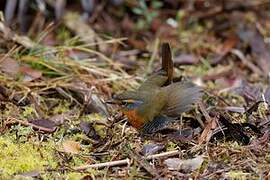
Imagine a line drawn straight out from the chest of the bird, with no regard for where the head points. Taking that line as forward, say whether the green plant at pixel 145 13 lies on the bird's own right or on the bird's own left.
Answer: on the bird's own right

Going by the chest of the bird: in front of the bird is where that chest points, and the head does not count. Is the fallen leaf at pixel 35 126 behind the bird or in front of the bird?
in front

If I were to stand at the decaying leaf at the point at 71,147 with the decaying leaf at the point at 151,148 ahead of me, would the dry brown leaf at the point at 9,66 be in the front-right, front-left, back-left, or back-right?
back-left

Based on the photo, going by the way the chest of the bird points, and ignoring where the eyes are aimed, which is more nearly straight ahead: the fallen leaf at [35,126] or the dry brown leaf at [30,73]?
the fallen leaf

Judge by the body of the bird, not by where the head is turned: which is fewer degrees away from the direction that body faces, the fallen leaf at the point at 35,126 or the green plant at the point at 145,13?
the fallen leaf

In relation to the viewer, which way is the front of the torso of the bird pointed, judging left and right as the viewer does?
facing to the left of the viewer

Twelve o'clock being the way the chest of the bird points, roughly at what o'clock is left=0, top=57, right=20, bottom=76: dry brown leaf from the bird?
The dry brown leaf is roughly at 1 o'clock from the bird.

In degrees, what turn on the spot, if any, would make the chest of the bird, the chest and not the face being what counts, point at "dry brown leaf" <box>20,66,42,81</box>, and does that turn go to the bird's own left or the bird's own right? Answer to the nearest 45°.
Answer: approximately 45° to the bird's own right
